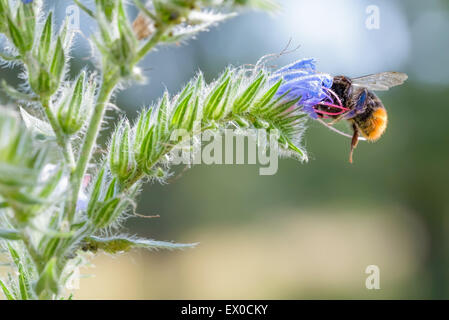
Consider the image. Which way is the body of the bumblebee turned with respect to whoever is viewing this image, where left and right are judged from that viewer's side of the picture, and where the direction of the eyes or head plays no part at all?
facing to the left of the viewer
